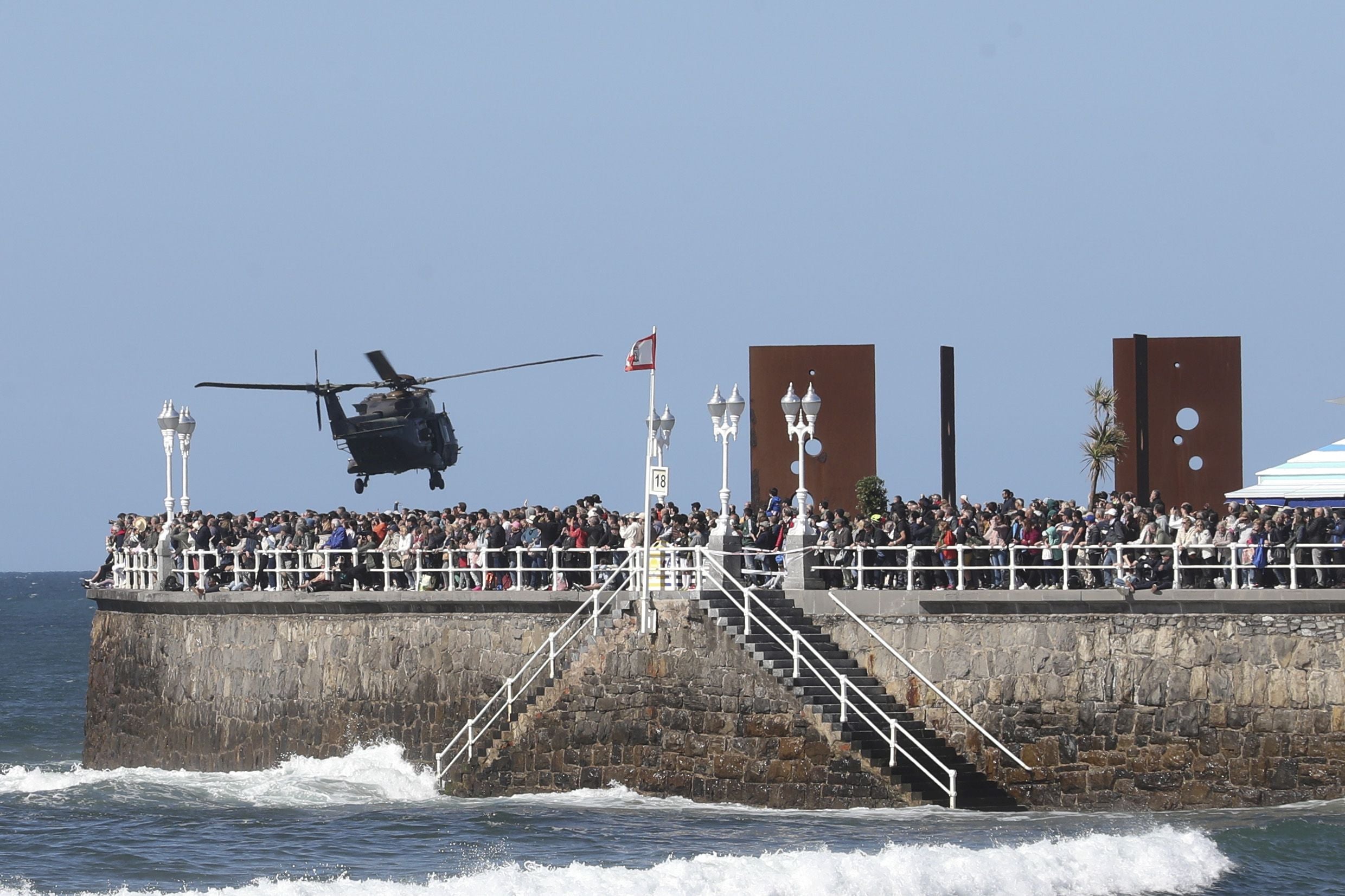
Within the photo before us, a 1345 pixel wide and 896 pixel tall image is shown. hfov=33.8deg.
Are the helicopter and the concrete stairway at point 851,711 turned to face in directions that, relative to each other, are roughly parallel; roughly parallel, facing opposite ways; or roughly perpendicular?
roughly perpendicular

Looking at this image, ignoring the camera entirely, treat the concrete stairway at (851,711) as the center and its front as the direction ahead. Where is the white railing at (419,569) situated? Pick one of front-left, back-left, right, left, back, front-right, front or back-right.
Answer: back

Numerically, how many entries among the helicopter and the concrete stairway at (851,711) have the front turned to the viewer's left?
0

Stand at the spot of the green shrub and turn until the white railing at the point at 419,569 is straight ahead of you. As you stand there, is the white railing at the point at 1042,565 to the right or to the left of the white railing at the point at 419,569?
left

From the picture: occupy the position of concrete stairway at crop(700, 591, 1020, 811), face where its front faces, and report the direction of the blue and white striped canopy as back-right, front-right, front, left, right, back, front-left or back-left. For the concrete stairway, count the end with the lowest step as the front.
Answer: front-left

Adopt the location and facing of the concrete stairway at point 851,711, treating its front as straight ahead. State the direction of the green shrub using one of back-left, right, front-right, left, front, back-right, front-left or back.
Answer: back-left

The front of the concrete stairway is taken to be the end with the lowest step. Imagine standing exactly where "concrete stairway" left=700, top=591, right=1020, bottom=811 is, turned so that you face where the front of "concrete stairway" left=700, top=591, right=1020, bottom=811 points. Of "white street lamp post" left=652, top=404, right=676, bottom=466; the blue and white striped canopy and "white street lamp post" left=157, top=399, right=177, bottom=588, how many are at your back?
2

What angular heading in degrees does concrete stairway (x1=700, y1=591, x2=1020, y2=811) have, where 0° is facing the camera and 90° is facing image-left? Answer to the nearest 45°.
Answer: approximately 315°

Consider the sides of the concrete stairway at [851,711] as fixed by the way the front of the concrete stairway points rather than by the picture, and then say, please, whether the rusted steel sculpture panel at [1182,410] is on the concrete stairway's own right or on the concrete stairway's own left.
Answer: on the concrete stairway's own left
